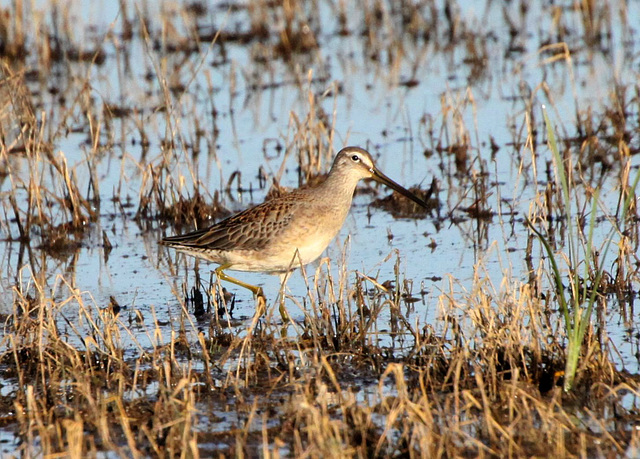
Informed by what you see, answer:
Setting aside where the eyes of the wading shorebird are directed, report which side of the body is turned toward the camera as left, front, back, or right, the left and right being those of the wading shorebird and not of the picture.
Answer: right
